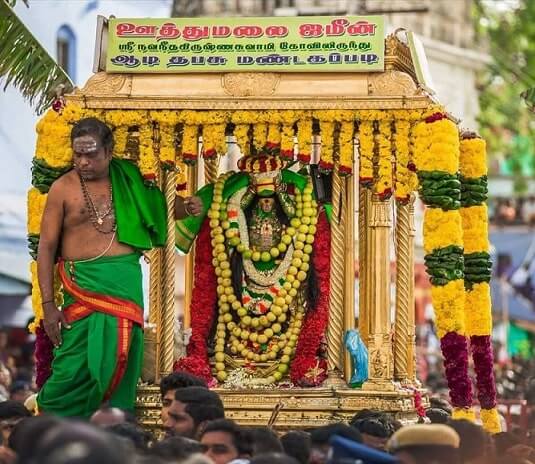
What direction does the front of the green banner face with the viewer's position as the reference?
facing the viewer

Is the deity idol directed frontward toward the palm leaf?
no

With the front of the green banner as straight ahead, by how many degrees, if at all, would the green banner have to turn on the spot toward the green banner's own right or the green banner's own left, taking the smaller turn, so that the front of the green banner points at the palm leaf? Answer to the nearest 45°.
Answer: approximately 135° to the green banner's own right

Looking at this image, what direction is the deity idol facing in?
toward the camera
